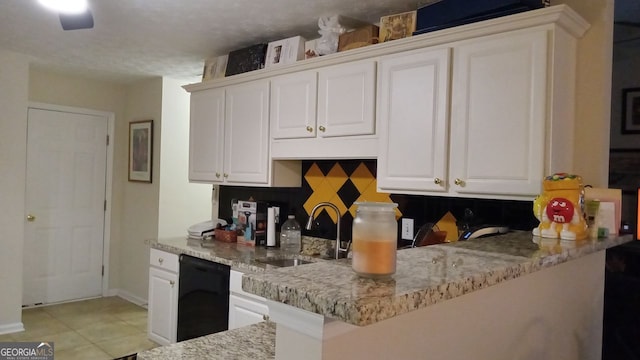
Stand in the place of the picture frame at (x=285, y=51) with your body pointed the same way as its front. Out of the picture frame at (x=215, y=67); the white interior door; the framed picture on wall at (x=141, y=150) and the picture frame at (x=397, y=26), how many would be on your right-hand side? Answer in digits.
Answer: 3

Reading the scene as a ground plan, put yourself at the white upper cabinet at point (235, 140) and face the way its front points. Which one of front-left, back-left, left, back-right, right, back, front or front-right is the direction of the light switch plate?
left

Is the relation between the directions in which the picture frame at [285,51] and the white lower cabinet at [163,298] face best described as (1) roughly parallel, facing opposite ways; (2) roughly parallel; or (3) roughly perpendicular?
roughly parallel

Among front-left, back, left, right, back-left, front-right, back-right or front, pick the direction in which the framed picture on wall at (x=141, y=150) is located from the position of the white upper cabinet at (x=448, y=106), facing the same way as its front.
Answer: right

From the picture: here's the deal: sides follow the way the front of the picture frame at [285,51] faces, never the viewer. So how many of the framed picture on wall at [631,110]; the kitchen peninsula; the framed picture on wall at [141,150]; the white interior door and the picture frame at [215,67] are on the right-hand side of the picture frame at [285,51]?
3

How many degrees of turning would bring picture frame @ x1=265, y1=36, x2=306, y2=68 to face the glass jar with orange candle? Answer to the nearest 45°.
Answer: approximately 45° to its left

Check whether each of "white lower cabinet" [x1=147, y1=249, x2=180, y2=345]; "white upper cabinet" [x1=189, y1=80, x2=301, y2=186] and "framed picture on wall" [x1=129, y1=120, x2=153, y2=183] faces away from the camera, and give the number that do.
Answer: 0

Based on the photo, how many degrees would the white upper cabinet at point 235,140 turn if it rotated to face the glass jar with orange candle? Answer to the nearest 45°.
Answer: approximately 45° to its left

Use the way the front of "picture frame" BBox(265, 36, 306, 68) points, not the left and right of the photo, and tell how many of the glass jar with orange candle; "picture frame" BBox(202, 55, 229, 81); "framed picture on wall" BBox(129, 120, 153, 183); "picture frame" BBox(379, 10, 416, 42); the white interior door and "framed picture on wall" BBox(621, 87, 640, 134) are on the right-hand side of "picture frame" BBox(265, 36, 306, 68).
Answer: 3

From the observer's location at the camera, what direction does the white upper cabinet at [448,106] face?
facing the viewer and to the left of the viewer

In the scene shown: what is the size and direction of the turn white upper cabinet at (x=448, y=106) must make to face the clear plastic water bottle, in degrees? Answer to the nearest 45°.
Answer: approximately 90° to its right

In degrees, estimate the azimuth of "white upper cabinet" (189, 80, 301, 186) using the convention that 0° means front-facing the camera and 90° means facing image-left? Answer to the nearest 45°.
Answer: approximately 45°

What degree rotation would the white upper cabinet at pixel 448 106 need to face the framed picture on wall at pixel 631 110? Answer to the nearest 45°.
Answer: approximately 135° to its left
